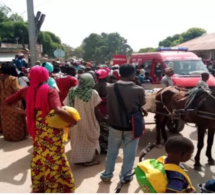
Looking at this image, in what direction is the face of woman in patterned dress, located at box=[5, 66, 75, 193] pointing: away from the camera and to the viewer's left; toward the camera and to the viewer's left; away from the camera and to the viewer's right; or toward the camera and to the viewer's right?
away from the camera and to the viewer's left

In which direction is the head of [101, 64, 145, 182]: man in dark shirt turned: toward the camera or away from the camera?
away from the camera

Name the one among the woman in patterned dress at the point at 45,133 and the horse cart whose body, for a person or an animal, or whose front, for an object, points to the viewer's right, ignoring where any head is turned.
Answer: the horse cart

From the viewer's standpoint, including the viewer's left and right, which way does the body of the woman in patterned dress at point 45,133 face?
facing away from the viewer

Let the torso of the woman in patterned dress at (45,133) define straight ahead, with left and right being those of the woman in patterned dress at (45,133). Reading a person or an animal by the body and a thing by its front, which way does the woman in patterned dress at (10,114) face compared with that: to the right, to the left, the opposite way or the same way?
the same way

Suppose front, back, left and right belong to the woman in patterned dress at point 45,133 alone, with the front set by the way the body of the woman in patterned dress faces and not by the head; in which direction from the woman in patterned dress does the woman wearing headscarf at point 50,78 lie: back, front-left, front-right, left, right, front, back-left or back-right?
front

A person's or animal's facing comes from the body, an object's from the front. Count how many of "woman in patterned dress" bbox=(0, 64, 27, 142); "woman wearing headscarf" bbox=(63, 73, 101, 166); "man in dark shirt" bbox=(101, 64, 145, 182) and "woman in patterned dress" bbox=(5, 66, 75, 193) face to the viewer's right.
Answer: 0

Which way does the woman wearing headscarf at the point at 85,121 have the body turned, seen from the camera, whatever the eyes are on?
away from the camera

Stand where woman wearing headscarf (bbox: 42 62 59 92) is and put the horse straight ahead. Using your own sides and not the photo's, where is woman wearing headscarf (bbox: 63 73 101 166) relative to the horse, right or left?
right

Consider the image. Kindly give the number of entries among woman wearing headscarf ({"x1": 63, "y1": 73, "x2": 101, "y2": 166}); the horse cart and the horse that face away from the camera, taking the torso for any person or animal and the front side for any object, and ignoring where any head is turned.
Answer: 1

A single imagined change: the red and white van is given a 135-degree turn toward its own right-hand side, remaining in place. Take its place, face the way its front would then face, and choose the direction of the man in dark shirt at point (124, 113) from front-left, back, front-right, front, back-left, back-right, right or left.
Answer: left

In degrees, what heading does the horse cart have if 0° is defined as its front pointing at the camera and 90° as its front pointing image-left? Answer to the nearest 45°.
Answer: approximately 270°

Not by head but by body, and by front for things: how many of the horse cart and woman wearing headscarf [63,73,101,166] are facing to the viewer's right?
1

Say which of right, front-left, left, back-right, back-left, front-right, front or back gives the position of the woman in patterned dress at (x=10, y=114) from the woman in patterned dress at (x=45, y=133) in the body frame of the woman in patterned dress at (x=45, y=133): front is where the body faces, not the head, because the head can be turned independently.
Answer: front

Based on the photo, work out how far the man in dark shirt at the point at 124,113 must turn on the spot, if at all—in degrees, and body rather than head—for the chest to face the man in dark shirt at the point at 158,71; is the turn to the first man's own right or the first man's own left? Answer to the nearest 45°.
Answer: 0° — they already face them

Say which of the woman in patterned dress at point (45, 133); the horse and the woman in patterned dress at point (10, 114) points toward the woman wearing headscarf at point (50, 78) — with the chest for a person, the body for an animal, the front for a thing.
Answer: the woman in patterned dress at point (45, 133)

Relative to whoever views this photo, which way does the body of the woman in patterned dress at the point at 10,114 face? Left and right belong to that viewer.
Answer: facing away from the viewer

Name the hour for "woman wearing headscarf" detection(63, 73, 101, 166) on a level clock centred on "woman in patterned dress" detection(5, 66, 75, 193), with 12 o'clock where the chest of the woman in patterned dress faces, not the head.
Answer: The woman wearing headscarf is roughly at 1 o'clock from the woman in patterned dress.

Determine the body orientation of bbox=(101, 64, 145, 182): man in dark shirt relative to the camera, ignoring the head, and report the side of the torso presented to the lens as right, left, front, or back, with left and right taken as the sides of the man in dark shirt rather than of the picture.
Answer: back
